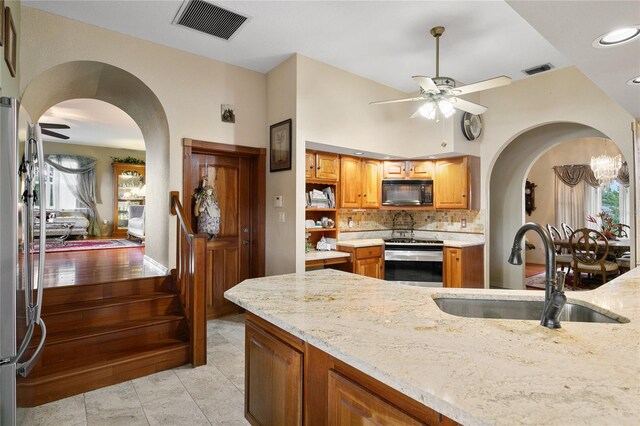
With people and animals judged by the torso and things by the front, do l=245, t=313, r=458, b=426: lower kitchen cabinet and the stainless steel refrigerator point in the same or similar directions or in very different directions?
very different directions

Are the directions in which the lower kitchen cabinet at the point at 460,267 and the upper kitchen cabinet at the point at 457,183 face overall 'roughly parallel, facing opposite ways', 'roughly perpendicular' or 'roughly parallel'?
roughly parallel

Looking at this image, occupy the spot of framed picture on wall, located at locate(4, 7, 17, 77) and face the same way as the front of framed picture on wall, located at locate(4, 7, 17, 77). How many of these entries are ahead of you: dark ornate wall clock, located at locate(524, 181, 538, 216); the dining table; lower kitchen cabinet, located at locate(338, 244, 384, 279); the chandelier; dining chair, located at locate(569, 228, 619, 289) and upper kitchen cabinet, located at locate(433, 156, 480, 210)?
6

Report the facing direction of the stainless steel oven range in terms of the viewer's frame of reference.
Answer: facing the viewer

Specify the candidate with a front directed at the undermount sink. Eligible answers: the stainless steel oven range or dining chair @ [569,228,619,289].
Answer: the stainless steel oven range

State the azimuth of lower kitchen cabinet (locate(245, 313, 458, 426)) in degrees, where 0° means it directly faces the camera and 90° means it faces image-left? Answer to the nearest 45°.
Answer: approximately 45°

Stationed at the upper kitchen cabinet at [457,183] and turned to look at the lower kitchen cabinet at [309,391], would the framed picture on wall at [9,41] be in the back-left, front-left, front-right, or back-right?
front-right

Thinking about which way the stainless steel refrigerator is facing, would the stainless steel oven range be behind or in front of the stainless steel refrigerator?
in front

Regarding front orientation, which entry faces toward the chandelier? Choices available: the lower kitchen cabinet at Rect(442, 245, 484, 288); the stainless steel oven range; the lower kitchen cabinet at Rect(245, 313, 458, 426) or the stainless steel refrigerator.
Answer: the stainless steel refrigerator

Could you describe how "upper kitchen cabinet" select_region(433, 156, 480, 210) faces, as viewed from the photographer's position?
facing the viewer and to the left of the viewer

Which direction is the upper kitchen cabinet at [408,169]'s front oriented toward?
toward the camera

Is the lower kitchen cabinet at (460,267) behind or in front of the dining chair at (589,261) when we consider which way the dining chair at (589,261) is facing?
behind

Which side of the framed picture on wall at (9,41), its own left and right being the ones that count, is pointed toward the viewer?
right

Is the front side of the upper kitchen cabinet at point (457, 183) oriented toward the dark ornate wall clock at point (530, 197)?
no
